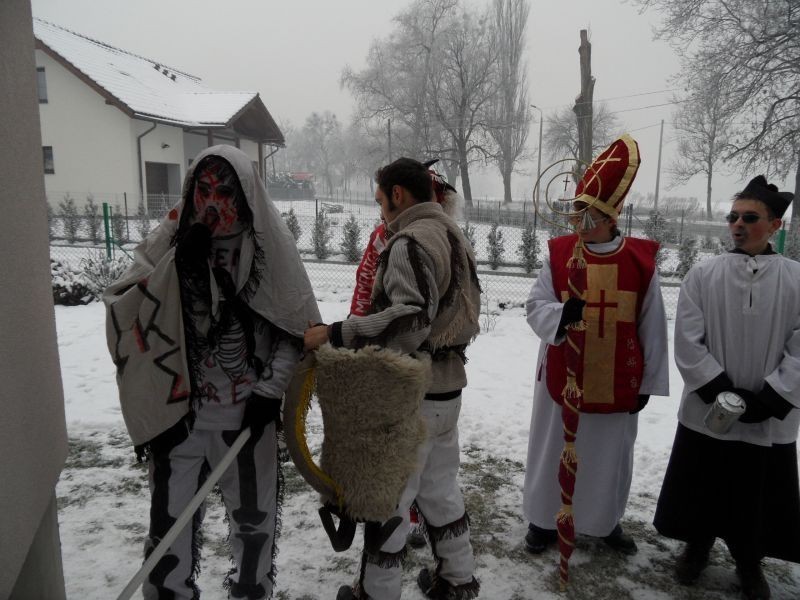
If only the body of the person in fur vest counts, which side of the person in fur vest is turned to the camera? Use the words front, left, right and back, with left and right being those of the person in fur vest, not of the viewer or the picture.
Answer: left

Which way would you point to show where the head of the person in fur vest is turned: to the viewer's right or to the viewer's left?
to the viewer's left

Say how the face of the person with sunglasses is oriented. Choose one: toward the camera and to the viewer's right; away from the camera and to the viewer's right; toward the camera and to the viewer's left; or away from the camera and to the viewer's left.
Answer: toward the camera and to the viewer's left

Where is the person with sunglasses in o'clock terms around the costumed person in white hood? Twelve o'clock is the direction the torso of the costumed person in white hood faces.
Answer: The person with sunglasses is roughly at 9 o'clock from the costumed person in white hood.

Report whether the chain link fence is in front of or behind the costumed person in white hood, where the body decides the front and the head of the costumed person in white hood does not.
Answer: behind

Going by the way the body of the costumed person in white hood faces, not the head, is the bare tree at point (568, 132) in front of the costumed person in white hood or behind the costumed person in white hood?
behind

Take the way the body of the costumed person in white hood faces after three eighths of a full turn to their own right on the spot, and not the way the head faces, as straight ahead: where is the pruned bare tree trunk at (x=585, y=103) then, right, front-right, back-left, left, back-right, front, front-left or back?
right

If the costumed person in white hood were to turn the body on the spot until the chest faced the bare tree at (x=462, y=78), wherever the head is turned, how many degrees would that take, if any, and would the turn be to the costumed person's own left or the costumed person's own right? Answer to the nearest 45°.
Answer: approximately 135° to the costumed person's own left

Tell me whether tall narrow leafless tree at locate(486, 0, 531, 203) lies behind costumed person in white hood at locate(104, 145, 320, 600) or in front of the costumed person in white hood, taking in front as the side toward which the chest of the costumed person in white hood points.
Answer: behind

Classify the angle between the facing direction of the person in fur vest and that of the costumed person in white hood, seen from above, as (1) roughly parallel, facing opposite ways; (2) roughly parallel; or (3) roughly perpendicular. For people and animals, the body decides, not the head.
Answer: roughly perpendicular

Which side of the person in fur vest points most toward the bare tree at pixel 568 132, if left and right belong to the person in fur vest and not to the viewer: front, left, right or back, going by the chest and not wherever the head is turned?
right

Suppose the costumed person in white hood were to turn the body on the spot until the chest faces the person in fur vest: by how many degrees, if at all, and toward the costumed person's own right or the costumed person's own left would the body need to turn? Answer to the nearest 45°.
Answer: approximately 90° to the costumed person's own left

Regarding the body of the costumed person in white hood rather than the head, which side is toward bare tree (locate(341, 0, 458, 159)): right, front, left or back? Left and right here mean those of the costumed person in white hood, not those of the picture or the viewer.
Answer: back

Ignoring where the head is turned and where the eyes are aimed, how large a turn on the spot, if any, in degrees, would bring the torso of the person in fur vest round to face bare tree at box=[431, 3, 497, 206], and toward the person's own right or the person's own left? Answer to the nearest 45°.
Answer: approximately 90° to the person's own right

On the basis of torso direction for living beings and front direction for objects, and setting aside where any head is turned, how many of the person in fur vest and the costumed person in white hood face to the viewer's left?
1
